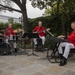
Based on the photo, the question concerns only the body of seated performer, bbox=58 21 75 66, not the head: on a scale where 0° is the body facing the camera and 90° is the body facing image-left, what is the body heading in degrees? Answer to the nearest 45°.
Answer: approximately 90°

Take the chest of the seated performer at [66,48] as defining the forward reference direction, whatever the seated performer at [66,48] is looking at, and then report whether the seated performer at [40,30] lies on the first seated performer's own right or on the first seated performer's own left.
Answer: on the first seated performer's own right
